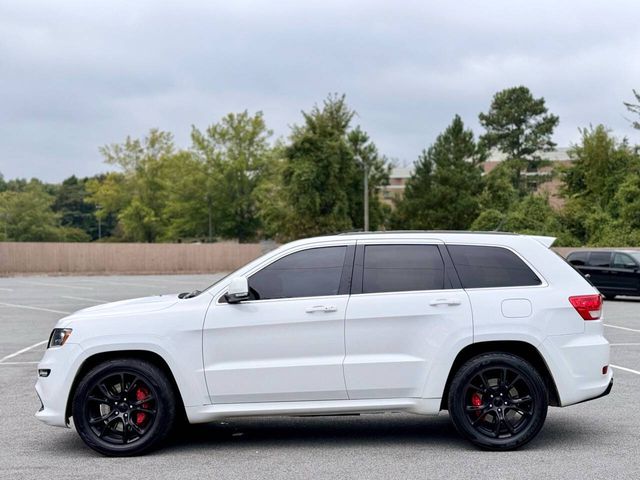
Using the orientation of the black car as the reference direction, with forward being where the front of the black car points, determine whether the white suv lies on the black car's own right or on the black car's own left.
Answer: on the black car's own right

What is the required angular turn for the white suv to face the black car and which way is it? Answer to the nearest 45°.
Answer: approximately 135° to its right

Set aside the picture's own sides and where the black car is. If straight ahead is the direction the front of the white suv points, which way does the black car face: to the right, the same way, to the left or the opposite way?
the opposite way

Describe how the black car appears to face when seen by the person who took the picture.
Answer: facing to the right of the viewer

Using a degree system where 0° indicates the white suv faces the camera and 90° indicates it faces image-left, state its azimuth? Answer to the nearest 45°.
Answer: approximately 90°

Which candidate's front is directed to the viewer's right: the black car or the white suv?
the black car
